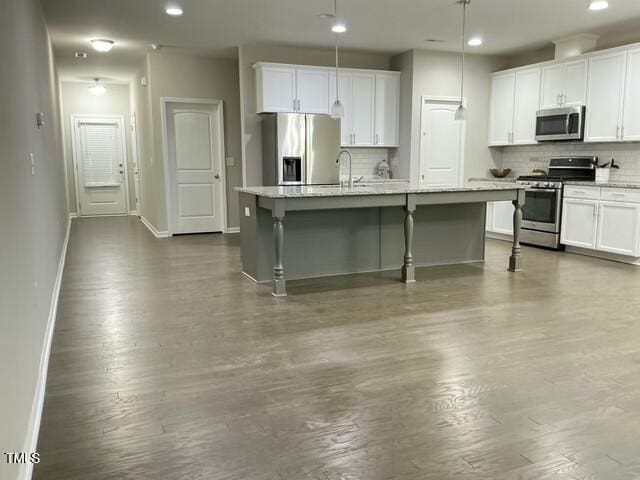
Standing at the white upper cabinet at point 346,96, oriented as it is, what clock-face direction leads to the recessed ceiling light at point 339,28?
The recessed ceiling light is roughly at 12 o'clock from the white upper cabinet.

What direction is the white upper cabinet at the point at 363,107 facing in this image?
toward the camera

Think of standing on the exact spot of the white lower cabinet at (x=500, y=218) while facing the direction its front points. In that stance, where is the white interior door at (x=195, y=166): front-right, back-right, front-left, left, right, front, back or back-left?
front-right

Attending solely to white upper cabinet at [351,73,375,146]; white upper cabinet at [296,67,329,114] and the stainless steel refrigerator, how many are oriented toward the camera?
3

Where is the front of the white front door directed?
toward the camera

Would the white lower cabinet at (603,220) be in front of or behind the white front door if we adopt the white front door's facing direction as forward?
in front

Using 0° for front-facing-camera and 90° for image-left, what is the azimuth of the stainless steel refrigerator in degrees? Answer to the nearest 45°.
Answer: approximately 0°

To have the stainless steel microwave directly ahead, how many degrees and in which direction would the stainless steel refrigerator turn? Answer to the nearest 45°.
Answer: approximately 90° to its left

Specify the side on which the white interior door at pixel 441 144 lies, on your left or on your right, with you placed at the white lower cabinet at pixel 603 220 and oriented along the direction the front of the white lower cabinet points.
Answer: on your right

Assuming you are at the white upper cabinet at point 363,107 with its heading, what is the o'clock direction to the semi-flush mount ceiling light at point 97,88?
The semi-flush mount ceiling light is roughly at 4 o'clock from the white upper cabinet.

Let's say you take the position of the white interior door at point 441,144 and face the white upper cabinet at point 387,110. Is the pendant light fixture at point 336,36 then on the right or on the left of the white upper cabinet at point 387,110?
left

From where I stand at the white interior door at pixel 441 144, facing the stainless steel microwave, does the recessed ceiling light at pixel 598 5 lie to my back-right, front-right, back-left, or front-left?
front-right

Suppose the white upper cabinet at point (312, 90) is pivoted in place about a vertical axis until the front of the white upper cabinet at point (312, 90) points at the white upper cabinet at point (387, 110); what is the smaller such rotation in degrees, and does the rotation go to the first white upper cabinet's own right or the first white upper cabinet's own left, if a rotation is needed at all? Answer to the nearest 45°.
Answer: approximately 135° to the first white upper cabinet's own left

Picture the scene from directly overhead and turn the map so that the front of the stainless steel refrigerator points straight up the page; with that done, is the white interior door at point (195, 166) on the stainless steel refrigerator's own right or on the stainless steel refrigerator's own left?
on the stainless steel refrigerator's own right

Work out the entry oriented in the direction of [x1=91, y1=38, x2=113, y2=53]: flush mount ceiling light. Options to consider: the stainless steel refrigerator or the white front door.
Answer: the white front door

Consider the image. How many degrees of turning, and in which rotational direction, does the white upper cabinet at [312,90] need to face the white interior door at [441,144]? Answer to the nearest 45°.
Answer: approximately 90° to its left

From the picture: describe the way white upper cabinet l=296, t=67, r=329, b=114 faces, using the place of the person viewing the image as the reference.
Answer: facing the viewer

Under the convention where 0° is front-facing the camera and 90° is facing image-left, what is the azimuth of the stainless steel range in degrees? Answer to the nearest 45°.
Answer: approximately 45°

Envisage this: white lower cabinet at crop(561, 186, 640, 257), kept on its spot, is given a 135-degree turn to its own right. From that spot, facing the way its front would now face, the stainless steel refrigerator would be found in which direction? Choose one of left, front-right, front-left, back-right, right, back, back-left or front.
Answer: left
